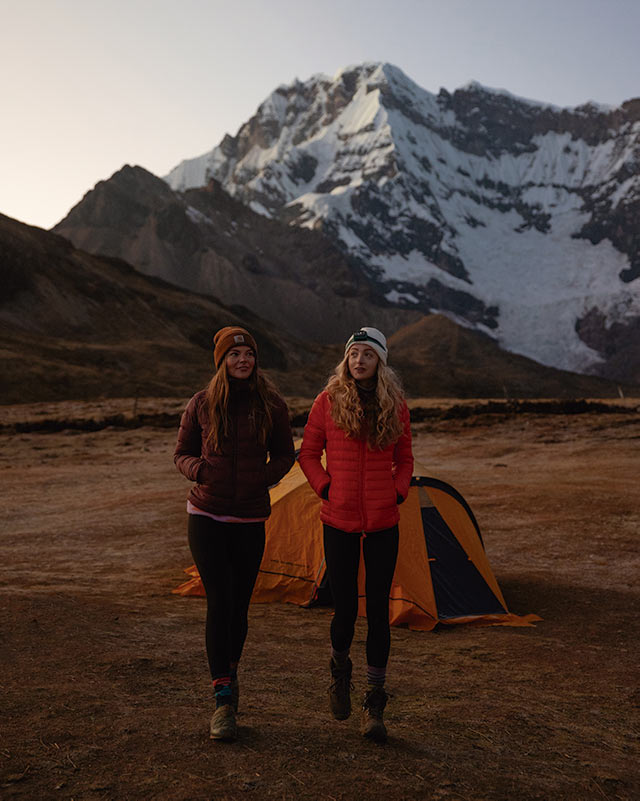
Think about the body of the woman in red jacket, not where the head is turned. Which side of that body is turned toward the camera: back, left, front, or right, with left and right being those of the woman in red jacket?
front

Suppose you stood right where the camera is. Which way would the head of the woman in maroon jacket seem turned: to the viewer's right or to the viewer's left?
to the viewer's right

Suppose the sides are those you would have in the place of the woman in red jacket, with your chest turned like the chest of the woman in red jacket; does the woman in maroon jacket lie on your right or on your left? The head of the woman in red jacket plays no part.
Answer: on your right

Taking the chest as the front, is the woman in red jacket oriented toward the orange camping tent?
no

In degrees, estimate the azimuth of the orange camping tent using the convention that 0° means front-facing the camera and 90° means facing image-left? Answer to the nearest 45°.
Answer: approximately 315°

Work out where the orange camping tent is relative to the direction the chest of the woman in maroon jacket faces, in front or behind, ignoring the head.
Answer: behind

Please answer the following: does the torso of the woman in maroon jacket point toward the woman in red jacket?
no

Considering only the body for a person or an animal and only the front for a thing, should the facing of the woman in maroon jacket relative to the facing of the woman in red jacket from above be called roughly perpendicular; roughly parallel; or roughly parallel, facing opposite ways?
roughly parallel

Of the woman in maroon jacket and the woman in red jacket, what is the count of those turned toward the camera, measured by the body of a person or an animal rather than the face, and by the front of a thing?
2

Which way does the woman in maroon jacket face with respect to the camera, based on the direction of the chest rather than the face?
toward the camera

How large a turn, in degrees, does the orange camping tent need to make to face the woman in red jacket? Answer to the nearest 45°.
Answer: approximately 45° to its right
